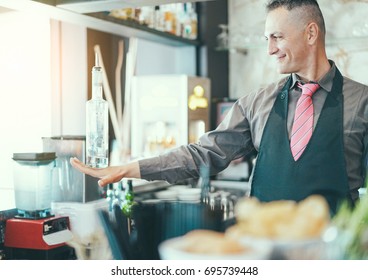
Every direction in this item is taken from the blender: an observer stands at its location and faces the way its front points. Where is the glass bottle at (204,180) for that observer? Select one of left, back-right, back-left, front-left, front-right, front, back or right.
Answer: front-left

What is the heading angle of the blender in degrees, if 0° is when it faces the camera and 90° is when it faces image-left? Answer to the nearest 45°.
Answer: approximately 315°

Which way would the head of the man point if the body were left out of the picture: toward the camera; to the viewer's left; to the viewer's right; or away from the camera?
to the viewer's left

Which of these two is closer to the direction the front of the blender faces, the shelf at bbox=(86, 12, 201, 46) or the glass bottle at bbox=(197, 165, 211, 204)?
the glass bottle

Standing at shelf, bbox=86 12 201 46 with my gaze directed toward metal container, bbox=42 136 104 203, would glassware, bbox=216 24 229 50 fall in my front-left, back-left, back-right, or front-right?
back-left

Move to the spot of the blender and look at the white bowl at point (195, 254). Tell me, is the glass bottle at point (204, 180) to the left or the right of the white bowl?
left
